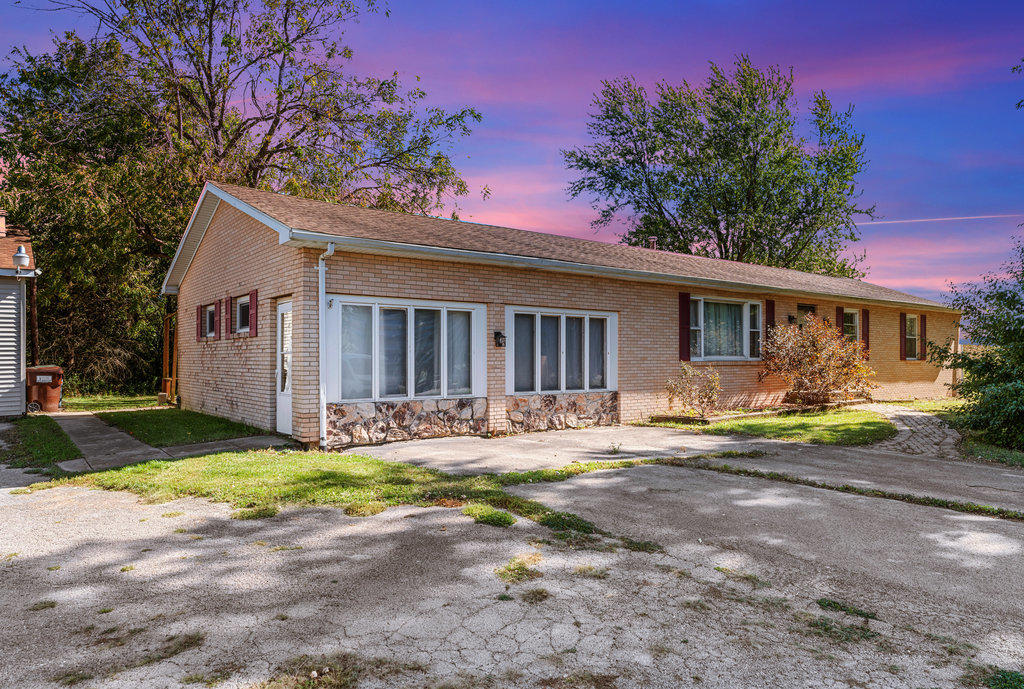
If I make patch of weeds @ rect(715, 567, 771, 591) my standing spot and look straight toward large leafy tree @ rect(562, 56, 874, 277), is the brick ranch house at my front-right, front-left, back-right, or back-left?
front-left

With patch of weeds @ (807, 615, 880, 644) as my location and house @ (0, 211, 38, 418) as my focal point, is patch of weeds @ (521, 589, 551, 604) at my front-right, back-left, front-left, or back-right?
front-left

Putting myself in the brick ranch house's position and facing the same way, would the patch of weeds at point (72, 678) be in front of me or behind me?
in front

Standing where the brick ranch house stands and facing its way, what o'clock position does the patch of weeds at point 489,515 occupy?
The patch of weeds is roughly at 1 o'clock from the brick ranch house.

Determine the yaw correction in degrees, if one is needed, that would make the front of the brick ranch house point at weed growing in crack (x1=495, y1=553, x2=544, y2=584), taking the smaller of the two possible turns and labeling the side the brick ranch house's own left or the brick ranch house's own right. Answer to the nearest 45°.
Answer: approximately 45° to the brick ranch house's own right

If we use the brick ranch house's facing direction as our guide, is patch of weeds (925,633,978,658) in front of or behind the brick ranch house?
in front

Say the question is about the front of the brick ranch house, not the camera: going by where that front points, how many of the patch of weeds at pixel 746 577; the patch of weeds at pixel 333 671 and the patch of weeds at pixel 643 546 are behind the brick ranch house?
0

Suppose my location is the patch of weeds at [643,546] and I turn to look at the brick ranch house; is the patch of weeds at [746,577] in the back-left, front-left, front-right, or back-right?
back-right

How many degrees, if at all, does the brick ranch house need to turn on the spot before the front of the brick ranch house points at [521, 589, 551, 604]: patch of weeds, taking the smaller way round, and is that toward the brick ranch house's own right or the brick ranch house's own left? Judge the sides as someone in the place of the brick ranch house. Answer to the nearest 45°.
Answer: approximately 45° to the brick ranch house's own right

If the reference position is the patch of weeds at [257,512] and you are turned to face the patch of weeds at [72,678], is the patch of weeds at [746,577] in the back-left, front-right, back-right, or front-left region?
front-left

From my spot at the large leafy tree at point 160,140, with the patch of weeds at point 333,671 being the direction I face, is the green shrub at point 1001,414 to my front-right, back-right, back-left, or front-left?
front-left

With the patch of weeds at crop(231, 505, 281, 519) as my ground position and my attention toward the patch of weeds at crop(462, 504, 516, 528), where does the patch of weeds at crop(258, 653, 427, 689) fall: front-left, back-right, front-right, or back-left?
front-right

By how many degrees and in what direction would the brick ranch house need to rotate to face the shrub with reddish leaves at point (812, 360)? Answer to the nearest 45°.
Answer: approximately 90° to its left

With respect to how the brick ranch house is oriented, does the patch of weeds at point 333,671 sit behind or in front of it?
in front
